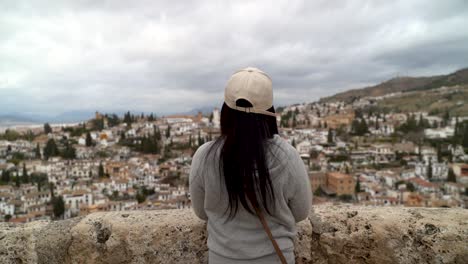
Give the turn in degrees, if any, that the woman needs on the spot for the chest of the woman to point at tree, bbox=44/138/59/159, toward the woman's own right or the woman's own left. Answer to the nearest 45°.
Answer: approximately 45° to the woman's own left

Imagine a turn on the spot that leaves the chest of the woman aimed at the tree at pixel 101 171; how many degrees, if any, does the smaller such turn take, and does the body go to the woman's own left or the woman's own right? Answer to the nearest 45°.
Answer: approximately 45° to the woman's own left

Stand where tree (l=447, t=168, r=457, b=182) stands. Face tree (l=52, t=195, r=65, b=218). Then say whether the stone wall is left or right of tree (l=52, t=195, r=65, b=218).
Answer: left

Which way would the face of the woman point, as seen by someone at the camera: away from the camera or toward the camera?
away from the camera

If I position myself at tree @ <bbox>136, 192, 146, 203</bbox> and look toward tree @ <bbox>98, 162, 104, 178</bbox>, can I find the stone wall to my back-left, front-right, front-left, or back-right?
back-left

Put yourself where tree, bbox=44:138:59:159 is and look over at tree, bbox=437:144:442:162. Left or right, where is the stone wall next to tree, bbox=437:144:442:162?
right

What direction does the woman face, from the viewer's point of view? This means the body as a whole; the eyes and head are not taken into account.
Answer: away from the camera

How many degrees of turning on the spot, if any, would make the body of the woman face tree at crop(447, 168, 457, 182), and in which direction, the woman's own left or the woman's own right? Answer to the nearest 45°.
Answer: approximately 45° to the woman's own right
